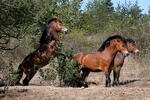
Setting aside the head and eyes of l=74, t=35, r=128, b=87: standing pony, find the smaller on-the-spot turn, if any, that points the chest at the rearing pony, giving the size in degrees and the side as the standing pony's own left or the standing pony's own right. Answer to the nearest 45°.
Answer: approximately 180°

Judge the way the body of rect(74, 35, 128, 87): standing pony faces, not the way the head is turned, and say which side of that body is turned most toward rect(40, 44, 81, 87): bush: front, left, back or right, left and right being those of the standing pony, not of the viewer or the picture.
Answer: back

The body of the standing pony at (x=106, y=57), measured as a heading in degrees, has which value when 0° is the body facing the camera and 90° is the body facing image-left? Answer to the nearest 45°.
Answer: approximately 270°
